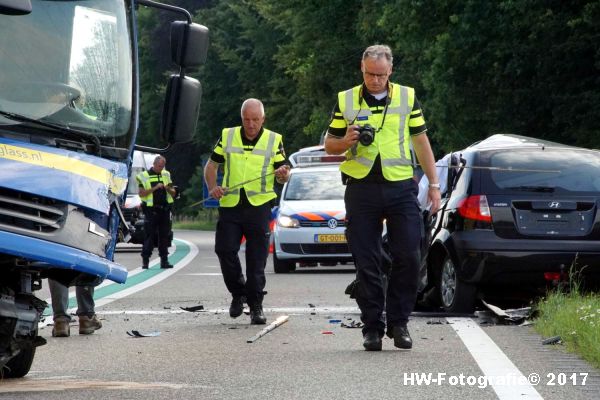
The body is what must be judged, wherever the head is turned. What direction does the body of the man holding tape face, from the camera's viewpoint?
toward the camera

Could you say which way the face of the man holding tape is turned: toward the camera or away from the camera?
toward the camera

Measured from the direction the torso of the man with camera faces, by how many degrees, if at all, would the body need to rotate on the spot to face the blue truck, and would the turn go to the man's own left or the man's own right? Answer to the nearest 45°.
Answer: approximately 45° to the man's own right

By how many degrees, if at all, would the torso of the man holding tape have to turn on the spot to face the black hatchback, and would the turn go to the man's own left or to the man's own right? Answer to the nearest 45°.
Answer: approximately 90° to the man's own left

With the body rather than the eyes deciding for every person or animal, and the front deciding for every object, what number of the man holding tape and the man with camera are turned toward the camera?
2

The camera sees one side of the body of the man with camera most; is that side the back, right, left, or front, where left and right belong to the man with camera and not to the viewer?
front

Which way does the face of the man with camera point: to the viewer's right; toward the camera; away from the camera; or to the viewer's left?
toward the camera
